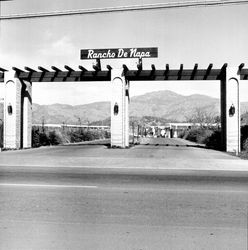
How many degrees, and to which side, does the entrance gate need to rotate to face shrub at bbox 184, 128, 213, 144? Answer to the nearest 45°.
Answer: approximately 135° to its left

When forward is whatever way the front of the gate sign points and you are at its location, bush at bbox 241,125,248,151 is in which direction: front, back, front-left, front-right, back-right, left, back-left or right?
left

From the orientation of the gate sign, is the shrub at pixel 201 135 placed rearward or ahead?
rearward

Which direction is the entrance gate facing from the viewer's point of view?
toward the camera

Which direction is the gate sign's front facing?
toward the camera

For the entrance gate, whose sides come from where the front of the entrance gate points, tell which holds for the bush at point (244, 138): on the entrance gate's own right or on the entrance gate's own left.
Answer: on the entrance gate's own left
